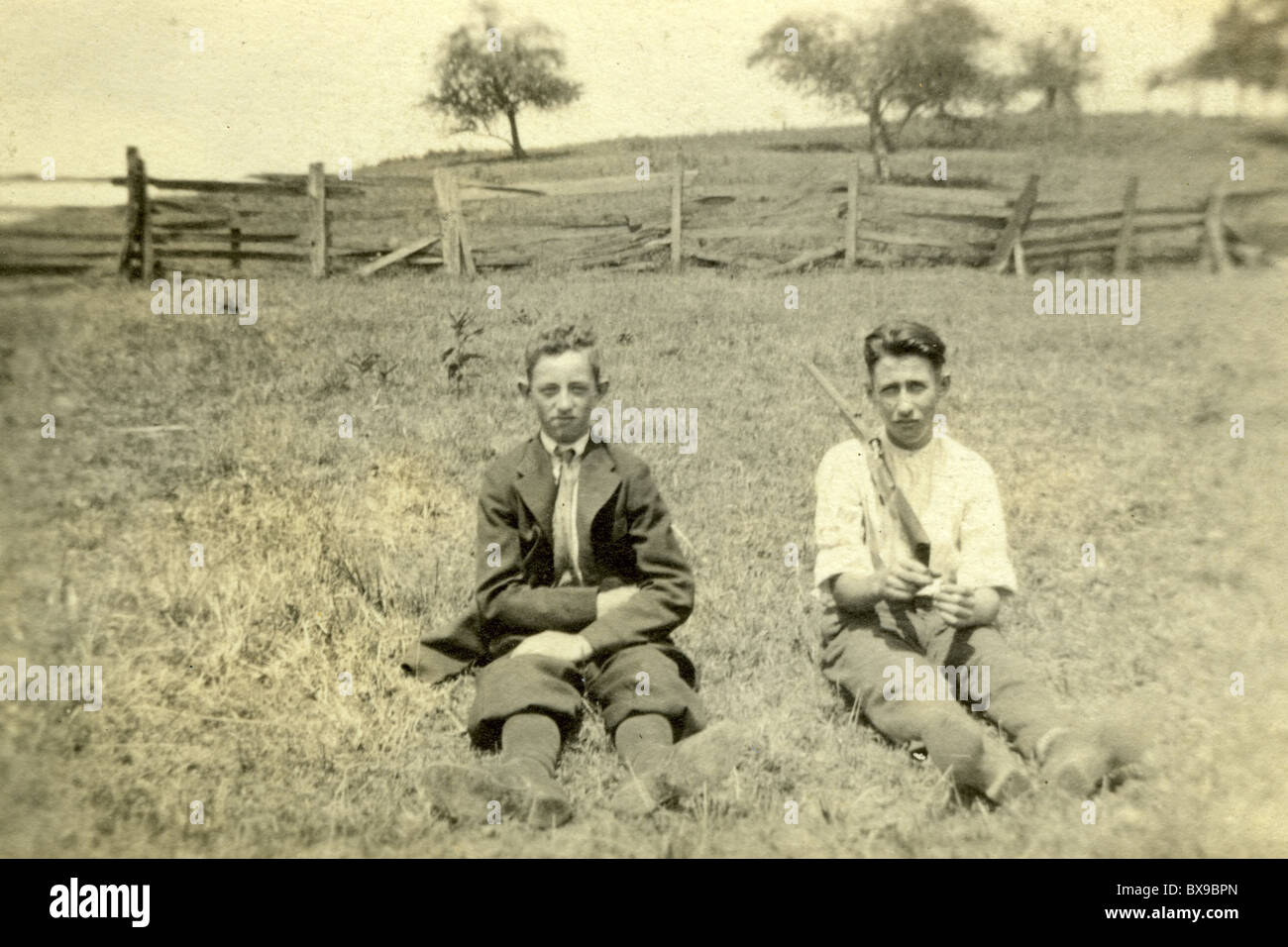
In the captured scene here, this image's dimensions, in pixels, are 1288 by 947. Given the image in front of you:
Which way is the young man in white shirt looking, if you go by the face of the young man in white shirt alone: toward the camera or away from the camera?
toward the camera

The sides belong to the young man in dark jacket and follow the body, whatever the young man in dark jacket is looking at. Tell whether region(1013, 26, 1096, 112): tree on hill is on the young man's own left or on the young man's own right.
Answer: on the young man's own left

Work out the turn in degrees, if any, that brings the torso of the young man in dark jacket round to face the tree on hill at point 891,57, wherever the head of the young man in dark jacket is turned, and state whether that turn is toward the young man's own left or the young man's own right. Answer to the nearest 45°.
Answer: approximately 135° to the young man's own left

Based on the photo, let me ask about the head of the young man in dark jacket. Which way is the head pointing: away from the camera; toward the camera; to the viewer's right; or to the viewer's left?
toward the camera

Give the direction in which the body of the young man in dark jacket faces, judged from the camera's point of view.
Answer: toward the camera

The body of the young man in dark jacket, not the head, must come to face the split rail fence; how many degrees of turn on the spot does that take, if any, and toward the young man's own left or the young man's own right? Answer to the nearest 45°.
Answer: approximately 180°
